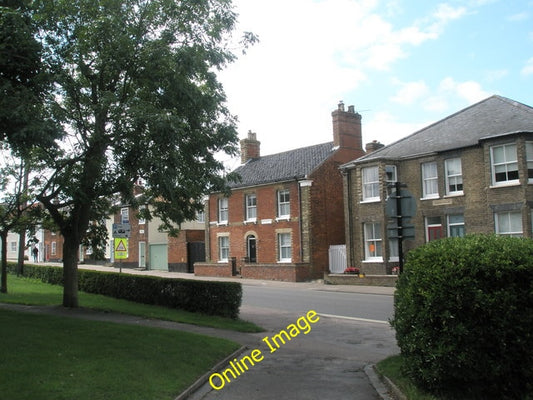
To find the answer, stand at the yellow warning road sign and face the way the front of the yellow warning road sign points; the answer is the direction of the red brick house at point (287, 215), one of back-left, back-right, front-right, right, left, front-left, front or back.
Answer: back-left

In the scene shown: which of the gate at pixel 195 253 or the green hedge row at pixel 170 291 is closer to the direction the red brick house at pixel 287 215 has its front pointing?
the green hedge row

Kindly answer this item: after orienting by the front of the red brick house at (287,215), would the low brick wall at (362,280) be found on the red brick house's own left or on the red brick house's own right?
on the red brick house's own left

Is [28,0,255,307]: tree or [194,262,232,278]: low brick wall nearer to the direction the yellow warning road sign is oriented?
the tree

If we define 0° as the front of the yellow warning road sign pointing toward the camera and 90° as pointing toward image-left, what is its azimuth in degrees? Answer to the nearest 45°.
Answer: approximately 0°

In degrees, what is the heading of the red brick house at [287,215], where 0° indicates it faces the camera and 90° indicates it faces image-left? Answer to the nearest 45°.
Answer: approximately 45°

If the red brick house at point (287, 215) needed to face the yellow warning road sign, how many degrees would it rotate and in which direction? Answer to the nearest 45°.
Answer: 0° — it already faces it

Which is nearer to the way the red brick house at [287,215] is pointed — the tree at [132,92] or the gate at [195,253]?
the tree

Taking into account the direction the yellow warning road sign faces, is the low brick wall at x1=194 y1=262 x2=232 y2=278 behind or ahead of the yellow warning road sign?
behind

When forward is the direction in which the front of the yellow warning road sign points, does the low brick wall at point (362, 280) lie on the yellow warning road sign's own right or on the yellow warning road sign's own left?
on the yellow warning road sign's own left
